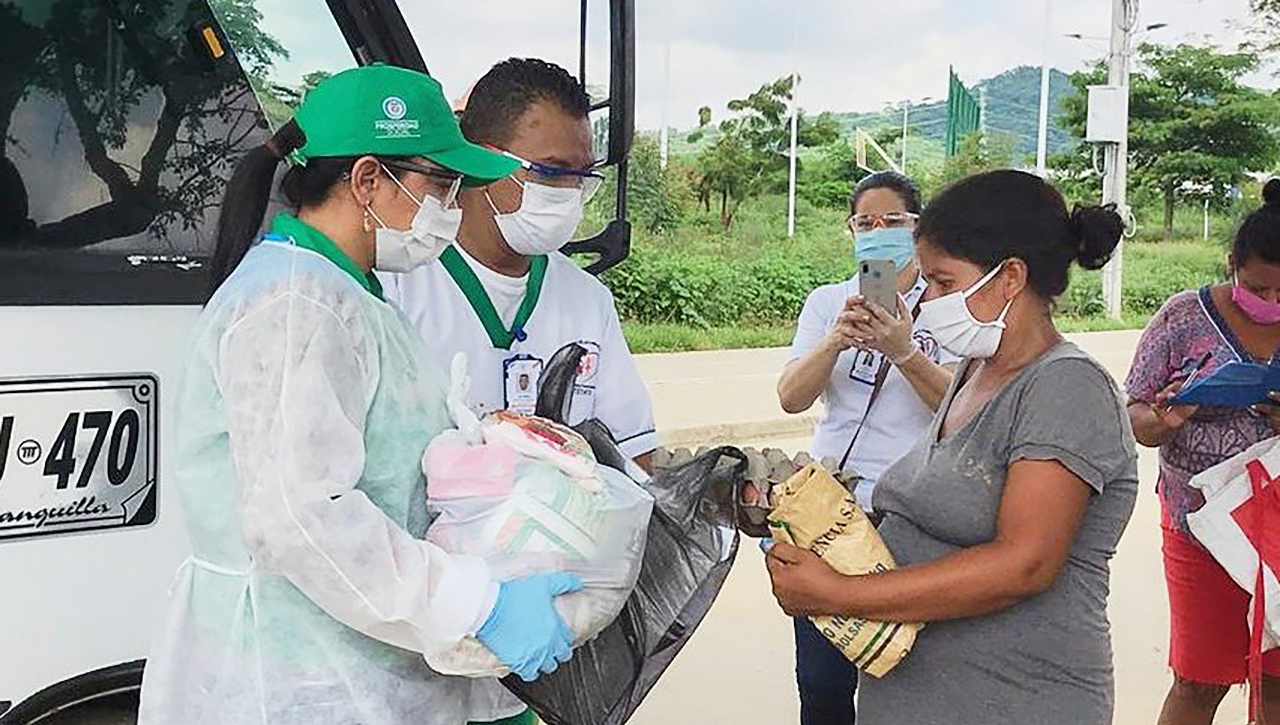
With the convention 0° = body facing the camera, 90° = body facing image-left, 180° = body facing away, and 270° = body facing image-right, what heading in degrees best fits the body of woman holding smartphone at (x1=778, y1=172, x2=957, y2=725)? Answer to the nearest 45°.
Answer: approximately 0°

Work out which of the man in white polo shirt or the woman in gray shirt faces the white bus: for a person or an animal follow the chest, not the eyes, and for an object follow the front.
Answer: the woman in gray shirt

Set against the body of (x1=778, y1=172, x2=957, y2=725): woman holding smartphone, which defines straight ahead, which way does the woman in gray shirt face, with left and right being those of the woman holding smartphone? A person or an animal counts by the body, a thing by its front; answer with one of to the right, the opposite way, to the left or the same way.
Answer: to the right

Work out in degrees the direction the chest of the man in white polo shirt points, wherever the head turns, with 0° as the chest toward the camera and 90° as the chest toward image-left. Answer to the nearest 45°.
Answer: approximately 315°

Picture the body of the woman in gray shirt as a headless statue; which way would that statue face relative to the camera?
to the viewer's left

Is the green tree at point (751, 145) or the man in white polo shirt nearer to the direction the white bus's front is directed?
the man in white polo shirt

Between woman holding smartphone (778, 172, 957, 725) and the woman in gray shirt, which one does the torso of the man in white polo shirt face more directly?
the woman in gray shirt

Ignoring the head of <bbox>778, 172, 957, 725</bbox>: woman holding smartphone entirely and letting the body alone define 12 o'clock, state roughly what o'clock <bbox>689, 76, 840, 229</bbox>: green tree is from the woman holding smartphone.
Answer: The green tree is roughly at 6 o'clock from the woman holding smartphone.
